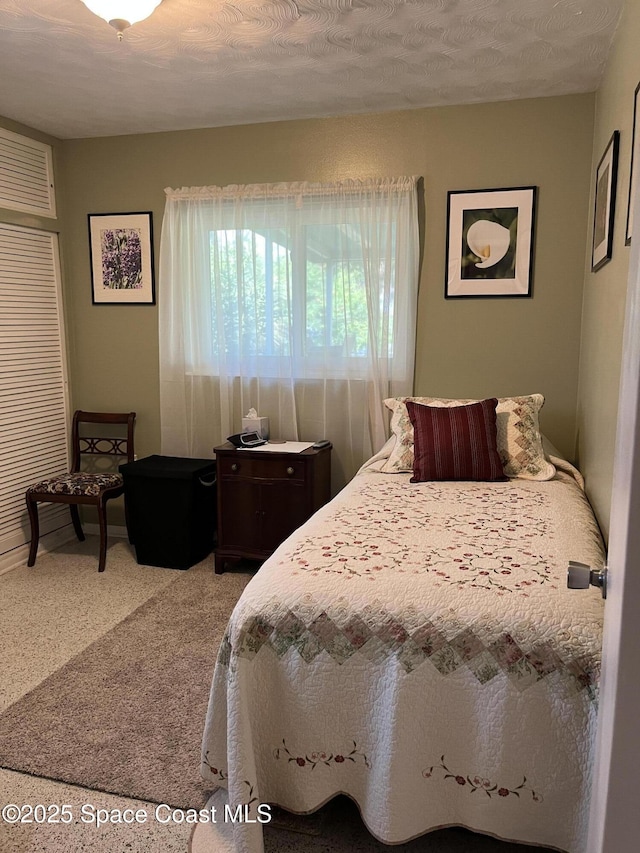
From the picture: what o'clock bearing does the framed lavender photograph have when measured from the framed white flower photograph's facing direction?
The framed lavender photograph is roughly at 3 o'clock from the framed white flower photograph.

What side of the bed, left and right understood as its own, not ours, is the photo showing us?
front

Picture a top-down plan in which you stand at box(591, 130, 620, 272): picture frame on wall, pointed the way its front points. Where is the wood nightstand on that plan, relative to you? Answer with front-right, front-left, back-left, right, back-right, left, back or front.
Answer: front

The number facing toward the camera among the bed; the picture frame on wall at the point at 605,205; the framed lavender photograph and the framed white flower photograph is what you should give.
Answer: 3

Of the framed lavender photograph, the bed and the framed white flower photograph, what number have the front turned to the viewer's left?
0

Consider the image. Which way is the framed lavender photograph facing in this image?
toward the camera

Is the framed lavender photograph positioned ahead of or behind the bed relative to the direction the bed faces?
behind

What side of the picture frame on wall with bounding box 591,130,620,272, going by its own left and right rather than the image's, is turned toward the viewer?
left

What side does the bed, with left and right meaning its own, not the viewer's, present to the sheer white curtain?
back

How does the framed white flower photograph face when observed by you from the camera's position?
facing the viewer

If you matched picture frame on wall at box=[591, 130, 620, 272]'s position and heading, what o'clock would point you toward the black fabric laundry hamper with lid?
The black fabric laundry hamper with lid is roughly at 12 o'clock from the picture frame on wall.

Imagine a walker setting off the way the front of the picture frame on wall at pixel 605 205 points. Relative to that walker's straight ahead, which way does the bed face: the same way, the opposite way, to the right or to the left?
to the left
